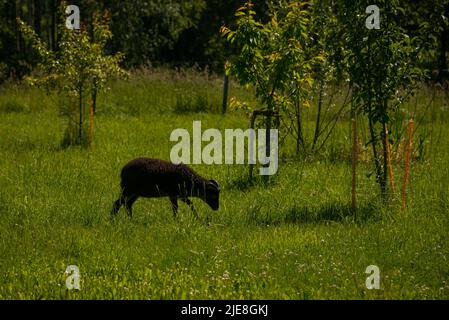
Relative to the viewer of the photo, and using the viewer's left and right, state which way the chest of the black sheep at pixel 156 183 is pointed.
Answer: facing to the right of the viewer

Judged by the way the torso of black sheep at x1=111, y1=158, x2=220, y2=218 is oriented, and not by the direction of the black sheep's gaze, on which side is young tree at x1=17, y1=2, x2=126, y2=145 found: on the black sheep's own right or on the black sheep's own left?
on the black sheep's own left

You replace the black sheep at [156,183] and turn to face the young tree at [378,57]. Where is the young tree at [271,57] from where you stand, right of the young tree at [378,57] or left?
left

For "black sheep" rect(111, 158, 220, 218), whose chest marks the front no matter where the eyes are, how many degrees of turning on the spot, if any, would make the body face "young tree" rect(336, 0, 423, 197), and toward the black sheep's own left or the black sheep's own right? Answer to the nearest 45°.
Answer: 0° — it already faces it

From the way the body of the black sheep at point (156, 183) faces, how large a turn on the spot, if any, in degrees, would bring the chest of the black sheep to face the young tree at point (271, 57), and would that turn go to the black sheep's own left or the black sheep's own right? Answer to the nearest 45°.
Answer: approximately 45° to the black sheep's own left

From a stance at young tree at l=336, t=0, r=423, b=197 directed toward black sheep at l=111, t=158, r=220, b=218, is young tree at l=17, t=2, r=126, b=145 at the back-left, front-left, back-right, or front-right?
front-right
